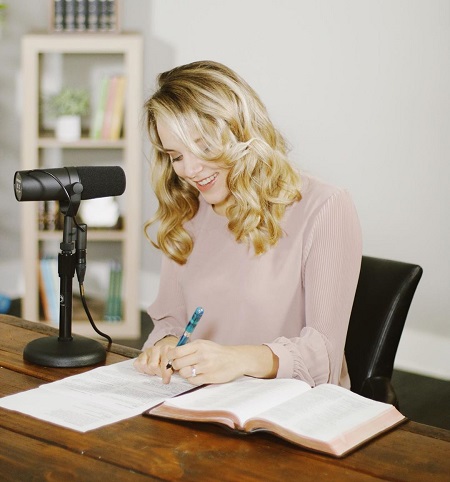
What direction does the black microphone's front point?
to the viewer's right

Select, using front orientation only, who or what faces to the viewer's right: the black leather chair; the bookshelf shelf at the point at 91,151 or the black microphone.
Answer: the black microphone

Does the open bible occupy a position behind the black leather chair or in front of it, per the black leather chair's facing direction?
in front

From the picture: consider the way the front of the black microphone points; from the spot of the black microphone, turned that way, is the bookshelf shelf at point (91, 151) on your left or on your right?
on your left

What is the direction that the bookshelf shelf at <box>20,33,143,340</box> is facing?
toward the camera

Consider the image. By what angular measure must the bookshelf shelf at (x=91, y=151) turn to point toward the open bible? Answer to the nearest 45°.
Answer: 0° — it already faces it

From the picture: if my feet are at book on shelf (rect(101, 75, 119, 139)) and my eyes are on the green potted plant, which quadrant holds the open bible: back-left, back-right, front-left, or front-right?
back-left

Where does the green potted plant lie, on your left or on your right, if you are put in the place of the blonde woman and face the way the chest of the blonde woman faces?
on your right

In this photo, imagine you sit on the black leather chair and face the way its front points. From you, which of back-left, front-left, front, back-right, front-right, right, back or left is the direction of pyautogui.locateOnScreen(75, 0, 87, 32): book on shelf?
right

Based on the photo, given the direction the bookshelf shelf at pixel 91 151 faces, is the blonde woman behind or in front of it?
in front

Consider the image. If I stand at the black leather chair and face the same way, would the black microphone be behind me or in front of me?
in front

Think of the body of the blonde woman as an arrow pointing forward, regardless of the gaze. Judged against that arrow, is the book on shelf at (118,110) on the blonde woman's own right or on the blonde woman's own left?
on the blonde woman's own right

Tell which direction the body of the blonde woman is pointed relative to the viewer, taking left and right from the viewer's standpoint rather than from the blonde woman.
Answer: facing the viewer and to the left of the viewer
